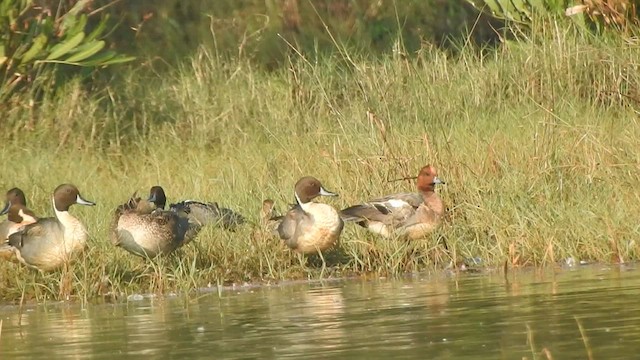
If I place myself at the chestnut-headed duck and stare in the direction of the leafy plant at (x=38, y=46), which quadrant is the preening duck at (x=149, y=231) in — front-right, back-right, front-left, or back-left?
front-left

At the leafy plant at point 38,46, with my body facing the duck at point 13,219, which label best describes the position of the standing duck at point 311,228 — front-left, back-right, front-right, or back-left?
front-left

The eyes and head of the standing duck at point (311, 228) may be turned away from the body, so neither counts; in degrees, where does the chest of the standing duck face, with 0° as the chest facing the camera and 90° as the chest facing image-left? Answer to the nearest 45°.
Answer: approximately 315°

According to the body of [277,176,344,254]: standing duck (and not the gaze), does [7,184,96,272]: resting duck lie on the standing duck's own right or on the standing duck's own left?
on the standing duck's own right

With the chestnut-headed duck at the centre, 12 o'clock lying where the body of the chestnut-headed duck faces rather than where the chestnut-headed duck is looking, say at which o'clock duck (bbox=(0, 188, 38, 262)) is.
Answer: The duck is roughly at 6 o'clock from the chestnut-headed duck.

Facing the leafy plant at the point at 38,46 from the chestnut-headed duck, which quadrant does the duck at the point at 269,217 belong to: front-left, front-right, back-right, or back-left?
front-left

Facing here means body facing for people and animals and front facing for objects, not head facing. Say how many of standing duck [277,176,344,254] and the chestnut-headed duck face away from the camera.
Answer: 0

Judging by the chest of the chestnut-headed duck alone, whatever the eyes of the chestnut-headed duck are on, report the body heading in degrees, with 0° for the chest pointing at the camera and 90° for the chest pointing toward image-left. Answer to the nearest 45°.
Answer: approximately 270°

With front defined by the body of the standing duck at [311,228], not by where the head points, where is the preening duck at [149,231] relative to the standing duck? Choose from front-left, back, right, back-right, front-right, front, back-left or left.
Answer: back-right
